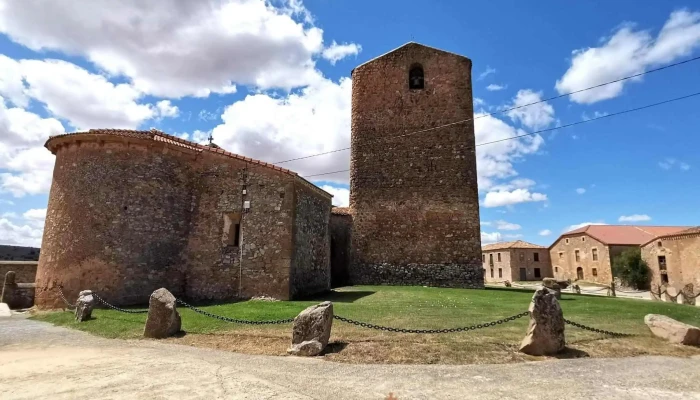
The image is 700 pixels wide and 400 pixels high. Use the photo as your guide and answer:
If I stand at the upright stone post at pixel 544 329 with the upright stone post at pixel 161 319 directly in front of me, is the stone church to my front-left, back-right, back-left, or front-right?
front-right

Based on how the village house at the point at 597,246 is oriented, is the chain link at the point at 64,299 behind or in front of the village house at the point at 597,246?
in front

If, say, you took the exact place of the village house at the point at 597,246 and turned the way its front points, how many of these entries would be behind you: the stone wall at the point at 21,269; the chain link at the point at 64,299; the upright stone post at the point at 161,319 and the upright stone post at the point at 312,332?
0

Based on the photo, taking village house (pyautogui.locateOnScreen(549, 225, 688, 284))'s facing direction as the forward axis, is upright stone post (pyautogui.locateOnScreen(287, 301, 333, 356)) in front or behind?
in front

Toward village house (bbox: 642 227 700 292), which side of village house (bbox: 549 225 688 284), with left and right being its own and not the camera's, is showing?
left

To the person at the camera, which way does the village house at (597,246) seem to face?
facing the viewer and to the left of the viewer

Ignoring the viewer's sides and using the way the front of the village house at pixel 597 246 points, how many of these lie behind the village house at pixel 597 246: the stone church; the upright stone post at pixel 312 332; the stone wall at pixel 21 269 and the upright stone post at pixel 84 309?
0

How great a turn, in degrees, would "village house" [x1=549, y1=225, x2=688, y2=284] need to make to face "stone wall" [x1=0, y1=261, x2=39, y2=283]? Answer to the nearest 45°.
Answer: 0° — it already faces it

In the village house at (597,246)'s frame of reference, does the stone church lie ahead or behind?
ahead

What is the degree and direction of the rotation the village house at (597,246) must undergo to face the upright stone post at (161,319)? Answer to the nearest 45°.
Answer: approximately 45° to its left
